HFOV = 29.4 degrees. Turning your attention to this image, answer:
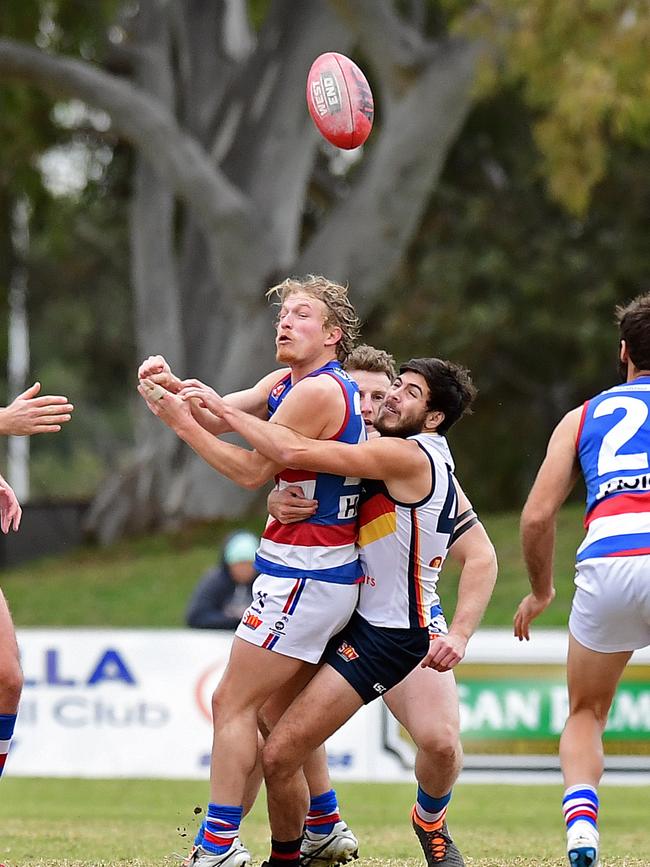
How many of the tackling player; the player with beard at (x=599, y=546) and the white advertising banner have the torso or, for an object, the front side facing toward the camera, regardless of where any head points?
1

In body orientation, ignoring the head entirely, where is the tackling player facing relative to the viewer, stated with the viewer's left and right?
facing to the left of the viewer

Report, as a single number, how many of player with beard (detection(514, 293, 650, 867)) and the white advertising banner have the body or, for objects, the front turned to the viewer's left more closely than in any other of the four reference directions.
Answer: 0

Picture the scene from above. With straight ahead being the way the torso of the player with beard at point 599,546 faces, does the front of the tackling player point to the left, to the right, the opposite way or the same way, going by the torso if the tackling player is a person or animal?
to the left

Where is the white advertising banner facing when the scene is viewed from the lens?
facing the viewer

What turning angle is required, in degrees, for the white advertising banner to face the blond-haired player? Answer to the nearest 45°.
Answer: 0° — it already faces them

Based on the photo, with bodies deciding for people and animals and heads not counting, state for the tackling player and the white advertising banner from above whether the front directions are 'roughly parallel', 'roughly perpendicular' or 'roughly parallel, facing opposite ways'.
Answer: roughly perpendicular

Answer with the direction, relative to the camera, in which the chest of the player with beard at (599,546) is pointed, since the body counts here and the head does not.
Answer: away from the camera

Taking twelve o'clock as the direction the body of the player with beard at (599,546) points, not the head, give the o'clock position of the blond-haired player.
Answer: The blond-haired player is roughly at 9 o'clock from the player with beard.

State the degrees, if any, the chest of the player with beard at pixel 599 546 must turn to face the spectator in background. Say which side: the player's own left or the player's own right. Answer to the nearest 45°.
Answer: approximately 45° to the player's own left
